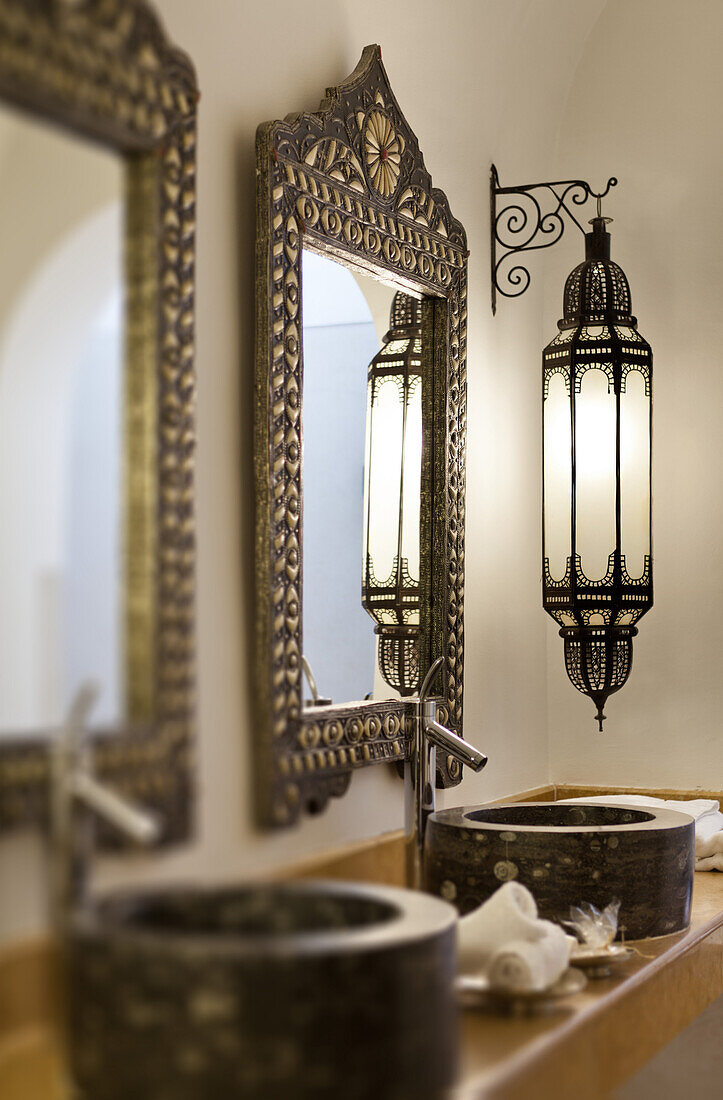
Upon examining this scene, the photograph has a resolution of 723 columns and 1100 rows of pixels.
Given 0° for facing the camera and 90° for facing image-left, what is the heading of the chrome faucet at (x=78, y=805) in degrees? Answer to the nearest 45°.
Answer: approximately 315°

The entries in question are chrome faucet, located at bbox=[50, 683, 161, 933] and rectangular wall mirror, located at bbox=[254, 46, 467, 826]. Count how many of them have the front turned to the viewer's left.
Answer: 0

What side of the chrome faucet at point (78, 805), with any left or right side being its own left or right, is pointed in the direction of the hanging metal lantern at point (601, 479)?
left

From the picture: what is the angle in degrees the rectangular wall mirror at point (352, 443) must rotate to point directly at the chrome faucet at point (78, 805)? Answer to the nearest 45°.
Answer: approximately 45° to its right

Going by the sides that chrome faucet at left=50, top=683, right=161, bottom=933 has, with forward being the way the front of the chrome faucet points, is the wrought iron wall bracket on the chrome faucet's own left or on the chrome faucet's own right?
on the chrome faucet's own left

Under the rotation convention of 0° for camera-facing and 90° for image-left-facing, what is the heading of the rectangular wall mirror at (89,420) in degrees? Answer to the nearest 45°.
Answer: approximately 315°

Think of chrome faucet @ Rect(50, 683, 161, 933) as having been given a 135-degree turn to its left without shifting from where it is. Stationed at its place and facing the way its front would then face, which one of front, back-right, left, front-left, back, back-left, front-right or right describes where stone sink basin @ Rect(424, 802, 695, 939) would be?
front-right

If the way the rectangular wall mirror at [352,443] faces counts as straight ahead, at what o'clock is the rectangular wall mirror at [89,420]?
the rectangular wall mirror at [89,420] is roughly at 2 o'clock from the rectangular wall mirror at [352,443].
